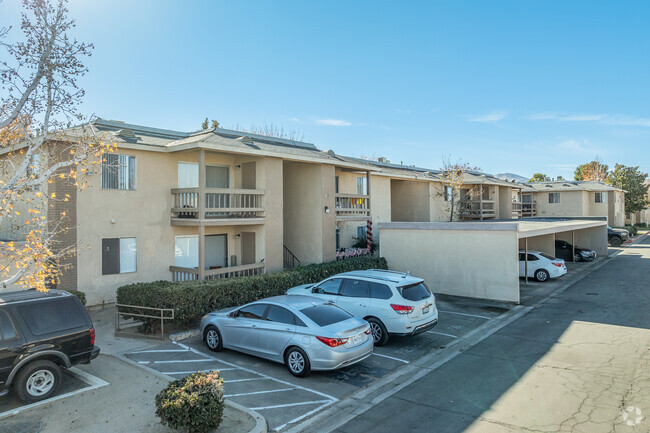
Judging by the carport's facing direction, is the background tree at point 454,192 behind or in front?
behind

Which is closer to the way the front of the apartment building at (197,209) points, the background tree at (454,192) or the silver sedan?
the silver sedan

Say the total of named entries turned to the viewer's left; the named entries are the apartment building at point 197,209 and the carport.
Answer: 0

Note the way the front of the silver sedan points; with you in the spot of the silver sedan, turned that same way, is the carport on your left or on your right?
on your right

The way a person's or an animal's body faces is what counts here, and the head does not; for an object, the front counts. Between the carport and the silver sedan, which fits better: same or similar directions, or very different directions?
very different directions

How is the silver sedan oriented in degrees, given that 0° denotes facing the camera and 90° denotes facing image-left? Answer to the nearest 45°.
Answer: approximately 135°

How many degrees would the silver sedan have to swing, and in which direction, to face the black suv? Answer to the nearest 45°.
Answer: approximately 45° to its left

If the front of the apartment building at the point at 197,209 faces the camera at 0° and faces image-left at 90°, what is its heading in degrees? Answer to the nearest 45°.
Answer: approximately 315°

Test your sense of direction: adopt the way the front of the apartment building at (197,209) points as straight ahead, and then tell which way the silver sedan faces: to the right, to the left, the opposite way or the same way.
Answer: the opposite way

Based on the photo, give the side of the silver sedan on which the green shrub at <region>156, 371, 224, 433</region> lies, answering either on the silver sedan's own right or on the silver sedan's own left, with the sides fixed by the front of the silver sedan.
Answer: on the silver sedan's own left

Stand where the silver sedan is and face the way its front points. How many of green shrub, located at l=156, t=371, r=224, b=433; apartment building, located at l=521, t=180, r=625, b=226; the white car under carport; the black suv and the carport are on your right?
3

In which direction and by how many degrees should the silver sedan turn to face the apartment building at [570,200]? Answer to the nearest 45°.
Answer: approximately 90° to its right

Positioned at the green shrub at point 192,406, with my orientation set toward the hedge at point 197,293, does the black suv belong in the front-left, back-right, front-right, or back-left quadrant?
front-left

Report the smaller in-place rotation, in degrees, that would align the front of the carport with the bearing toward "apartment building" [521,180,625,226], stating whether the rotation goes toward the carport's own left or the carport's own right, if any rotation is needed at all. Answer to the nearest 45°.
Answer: approximately 135° to the carport's own left

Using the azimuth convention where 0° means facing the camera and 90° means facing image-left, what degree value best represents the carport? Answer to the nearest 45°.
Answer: approximately 315°
